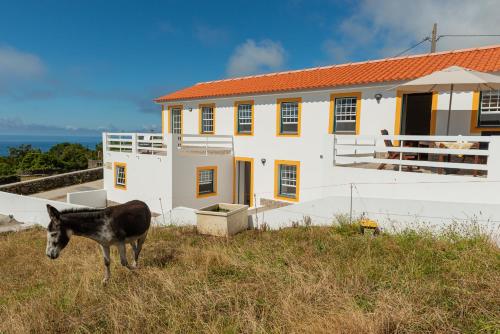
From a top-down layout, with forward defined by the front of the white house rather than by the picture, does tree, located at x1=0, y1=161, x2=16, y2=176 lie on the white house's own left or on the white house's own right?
on the white house's own right

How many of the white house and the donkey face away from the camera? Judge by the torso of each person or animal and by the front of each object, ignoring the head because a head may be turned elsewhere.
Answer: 0

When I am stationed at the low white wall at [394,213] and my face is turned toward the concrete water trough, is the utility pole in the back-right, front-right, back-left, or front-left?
back-right

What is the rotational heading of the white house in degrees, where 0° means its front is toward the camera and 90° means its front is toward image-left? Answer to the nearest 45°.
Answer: approximately 45°

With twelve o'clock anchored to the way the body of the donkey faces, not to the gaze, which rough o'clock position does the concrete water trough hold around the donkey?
The concrete water trough is roughly at 6 o'clock from the donkey.

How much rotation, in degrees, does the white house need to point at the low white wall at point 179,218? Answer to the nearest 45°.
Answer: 0° — it already faces it

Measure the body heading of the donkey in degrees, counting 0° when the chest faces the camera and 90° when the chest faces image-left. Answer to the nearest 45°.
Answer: approximately 45°

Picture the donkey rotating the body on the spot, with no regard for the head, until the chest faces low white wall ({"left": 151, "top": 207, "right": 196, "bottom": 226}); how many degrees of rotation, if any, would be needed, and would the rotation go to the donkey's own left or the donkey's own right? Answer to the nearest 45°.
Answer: approximately 180°
